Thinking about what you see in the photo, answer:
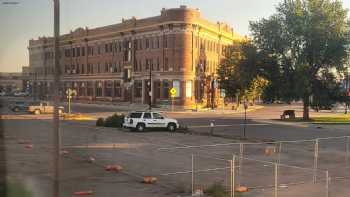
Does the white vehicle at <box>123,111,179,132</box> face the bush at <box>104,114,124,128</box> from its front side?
no

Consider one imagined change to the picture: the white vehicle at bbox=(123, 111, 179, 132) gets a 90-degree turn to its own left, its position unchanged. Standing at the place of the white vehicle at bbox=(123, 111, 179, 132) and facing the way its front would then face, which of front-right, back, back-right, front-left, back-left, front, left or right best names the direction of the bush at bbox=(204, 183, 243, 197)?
back

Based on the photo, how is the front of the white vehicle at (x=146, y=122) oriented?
to the viewer's right
